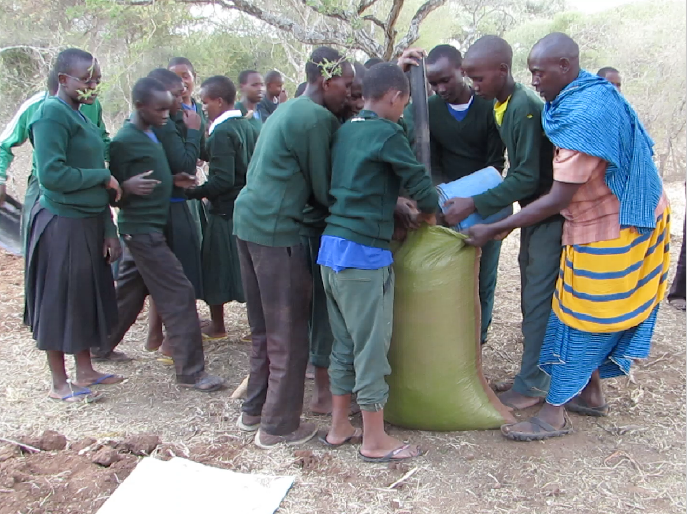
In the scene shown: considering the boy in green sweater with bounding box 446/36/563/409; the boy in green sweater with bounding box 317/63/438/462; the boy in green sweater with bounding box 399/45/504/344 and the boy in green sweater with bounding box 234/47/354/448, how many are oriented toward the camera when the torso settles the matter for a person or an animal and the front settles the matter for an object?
1

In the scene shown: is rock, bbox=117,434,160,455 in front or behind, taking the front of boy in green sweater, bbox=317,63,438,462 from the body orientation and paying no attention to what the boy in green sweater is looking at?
behind

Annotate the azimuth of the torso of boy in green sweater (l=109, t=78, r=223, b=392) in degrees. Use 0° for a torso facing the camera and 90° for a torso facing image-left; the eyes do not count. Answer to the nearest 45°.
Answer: approximately 315°

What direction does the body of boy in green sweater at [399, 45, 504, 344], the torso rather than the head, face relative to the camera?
toward the camera

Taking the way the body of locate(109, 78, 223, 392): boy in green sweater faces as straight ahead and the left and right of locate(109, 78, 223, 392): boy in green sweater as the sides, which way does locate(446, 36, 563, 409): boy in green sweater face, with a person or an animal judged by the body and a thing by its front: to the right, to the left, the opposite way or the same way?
the opposite way

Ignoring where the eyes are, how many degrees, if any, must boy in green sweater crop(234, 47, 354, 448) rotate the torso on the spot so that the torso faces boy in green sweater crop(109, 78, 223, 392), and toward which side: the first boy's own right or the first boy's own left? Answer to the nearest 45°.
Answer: approximately 90° to the first boy's own left

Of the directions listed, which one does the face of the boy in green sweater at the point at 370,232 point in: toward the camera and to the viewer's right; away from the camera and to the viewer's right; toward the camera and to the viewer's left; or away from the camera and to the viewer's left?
away from the camera and to the viewer's right

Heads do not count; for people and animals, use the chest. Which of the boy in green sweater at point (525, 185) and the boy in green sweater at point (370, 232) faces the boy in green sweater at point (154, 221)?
the boy in green sweater at point (525, 185)

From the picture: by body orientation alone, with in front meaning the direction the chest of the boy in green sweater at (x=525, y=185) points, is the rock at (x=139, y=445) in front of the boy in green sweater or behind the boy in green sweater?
in front

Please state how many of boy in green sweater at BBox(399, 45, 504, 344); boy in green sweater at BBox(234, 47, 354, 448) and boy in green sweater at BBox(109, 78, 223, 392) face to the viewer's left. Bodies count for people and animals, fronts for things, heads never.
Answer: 0

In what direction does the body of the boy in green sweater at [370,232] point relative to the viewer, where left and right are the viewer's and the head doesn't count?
facing away from the viewer and to the right of the viewer

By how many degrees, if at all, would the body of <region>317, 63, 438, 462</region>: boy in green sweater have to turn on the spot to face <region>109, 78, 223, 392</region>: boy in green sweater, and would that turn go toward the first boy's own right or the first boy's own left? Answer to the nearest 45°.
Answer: approximately 90° to the first boy's own left

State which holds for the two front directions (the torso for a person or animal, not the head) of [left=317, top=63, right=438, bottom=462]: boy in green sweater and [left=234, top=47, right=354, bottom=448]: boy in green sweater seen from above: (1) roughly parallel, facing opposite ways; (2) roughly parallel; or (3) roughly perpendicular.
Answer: roughly parallel

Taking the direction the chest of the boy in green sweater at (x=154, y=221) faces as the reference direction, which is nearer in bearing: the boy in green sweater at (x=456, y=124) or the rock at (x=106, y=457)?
the boy in green sweater

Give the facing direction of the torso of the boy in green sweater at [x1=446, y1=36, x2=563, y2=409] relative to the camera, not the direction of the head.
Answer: to the viewer's left

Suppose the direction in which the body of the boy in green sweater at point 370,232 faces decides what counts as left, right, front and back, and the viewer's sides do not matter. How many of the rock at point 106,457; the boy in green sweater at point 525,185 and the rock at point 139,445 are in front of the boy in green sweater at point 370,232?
1

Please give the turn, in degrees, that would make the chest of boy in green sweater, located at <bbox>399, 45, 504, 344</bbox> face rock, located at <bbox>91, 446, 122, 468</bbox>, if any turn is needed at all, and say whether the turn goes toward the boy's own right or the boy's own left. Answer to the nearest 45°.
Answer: approximately 45° to the boy's own right

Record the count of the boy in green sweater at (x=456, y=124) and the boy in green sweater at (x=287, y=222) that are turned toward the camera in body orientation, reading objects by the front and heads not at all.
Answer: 1

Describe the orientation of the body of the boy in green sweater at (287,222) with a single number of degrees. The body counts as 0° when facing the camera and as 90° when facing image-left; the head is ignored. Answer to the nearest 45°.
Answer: approximately 225°

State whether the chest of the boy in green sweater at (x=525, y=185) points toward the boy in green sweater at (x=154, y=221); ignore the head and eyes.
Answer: yes

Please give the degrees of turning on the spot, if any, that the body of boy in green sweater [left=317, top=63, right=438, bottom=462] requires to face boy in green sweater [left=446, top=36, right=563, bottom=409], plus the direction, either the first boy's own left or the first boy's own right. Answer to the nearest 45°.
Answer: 0° — they already face them
